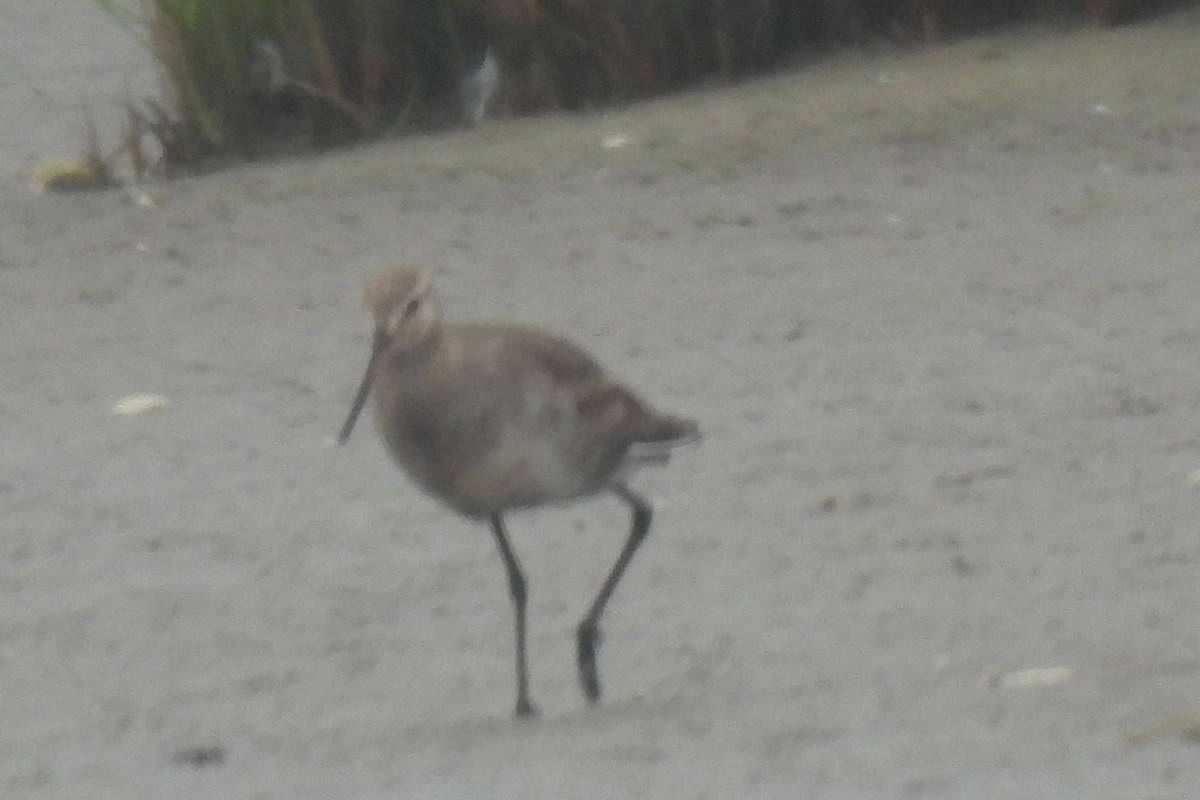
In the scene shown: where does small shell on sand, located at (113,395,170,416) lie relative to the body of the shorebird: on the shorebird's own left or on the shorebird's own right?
on the shorebird's own right

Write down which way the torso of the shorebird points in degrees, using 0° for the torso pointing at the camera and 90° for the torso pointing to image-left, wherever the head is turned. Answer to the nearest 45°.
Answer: approximately 90°

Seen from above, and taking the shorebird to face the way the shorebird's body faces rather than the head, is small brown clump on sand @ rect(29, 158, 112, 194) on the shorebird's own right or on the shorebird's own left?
on the shorebird's own right
